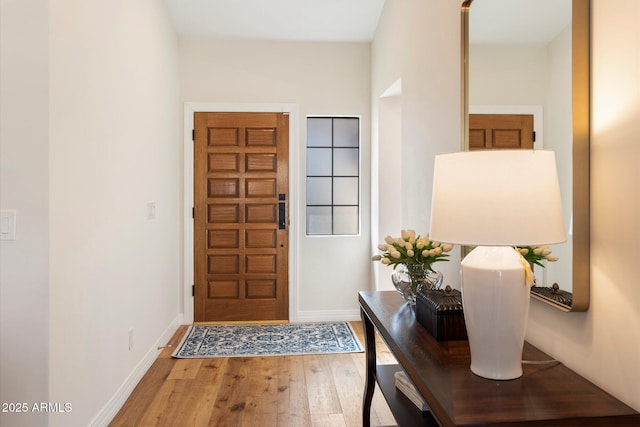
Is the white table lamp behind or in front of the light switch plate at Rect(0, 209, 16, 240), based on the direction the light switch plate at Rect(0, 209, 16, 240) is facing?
in front

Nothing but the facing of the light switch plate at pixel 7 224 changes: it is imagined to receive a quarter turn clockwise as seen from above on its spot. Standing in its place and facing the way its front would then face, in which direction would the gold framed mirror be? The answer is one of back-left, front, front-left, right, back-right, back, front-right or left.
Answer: back-left

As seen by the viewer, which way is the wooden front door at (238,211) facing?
toward the camera

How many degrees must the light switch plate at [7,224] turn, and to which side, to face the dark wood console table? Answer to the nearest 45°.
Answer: approximately 45° to its left

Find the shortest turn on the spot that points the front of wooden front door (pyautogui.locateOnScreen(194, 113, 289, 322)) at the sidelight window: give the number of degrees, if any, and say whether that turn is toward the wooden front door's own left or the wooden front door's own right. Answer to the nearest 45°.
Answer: approximately 90° to the wooden front door's own left

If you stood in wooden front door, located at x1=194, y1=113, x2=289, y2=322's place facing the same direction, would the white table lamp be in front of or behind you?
in front

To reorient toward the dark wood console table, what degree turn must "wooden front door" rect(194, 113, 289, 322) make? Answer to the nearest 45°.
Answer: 0° — it already faces it

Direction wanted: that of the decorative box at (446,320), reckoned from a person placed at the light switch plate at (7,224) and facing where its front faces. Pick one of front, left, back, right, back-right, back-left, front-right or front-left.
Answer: front-left

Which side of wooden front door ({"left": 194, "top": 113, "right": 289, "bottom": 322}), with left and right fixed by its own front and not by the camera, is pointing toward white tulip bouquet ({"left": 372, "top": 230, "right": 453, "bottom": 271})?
front

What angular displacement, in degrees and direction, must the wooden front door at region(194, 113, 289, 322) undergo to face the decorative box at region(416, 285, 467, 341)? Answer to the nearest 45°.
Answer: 0° — it already faces it

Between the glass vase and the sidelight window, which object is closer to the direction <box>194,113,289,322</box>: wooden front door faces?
the glass vase

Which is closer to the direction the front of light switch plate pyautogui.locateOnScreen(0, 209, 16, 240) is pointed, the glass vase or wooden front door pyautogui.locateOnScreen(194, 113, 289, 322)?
the glass vase
